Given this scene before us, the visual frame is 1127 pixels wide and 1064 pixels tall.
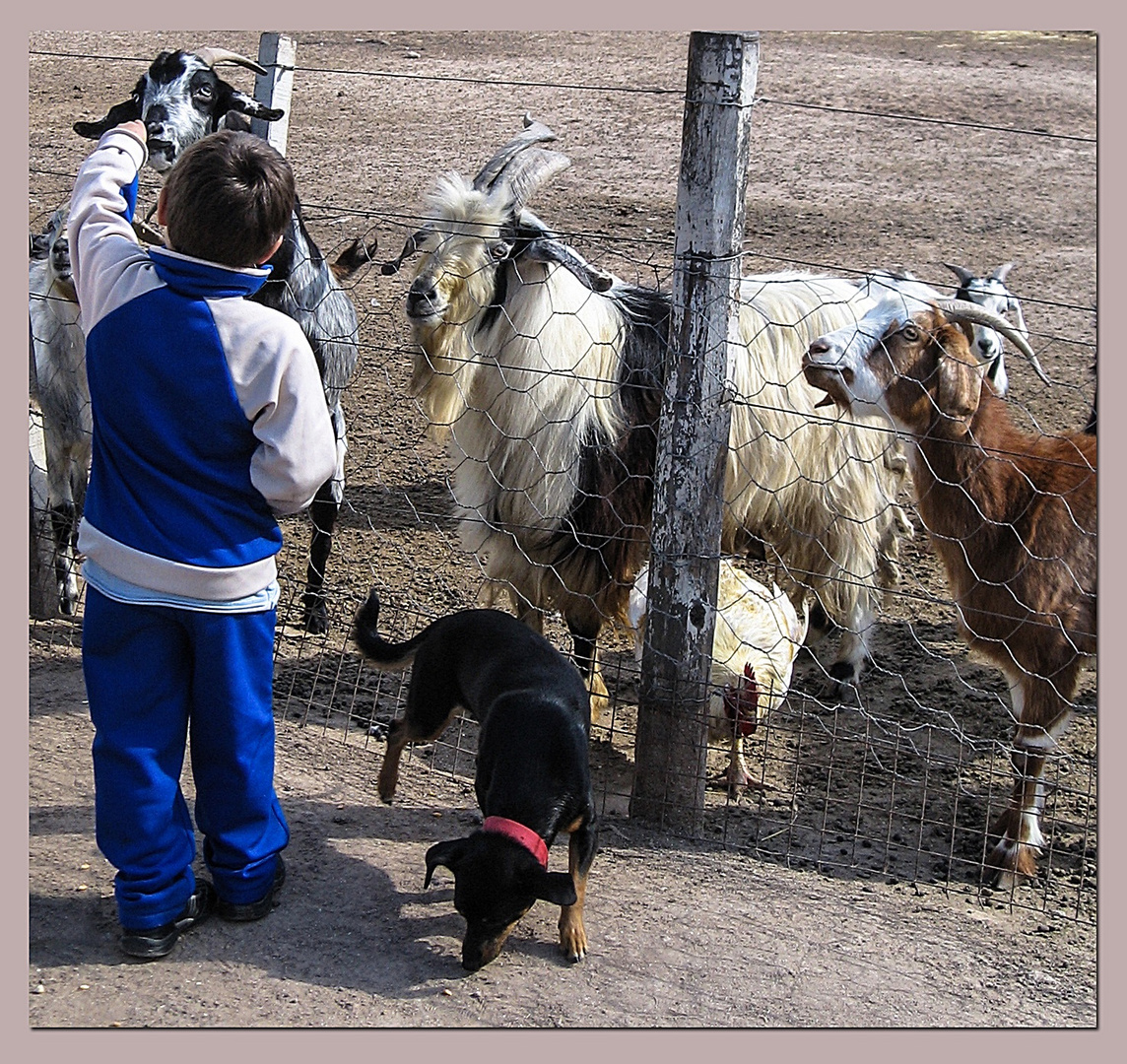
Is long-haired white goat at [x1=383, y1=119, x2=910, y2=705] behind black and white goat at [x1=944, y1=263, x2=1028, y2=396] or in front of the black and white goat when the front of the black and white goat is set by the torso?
in front

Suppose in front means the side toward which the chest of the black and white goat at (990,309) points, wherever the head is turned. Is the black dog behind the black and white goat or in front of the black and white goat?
in front

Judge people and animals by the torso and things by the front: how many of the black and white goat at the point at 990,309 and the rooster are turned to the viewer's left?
0

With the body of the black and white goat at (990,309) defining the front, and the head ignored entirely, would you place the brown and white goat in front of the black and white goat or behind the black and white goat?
in front

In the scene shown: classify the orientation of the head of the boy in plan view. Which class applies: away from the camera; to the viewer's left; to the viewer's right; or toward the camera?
away from the camera

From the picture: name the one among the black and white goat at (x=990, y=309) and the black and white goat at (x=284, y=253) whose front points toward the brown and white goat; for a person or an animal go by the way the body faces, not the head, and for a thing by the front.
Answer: the black and white goat at (x=990, y=309)

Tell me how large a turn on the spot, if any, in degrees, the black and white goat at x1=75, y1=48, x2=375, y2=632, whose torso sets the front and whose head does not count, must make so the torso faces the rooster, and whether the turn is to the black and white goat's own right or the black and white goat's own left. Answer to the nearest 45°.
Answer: approximately 90° to the black and white goat's own left

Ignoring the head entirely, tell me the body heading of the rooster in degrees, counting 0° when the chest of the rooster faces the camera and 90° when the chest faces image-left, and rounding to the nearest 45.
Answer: approximately 315°

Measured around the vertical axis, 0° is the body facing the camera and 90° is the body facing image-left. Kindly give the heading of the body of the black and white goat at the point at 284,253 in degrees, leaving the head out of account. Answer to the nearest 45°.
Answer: approximately 45°
